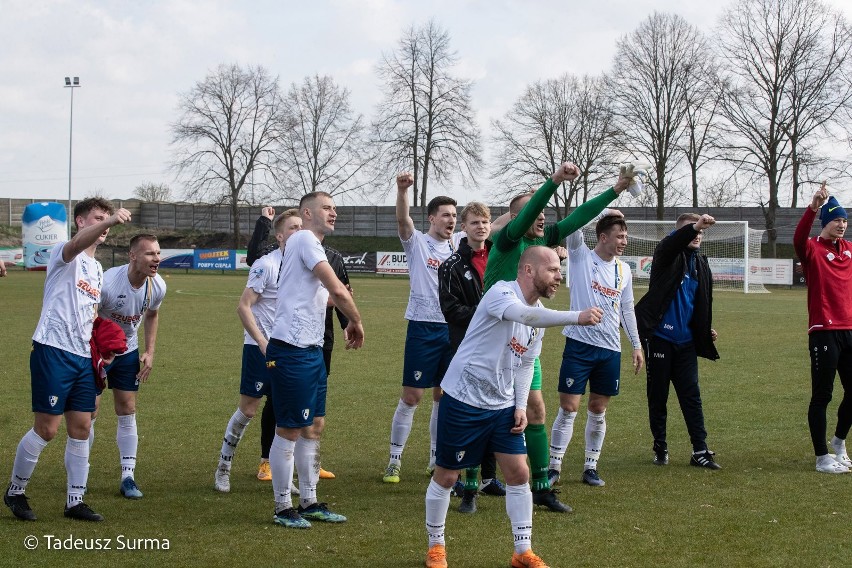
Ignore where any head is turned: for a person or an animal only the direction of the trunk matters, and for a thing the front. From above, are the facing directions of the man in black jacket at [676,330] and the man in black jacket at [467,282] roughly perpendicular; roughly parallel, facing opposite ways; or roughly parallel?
roughly parallel

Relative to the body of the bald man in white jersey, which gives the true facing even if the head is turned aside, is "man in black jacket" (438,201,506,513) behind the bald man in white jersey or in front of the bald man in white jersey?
behind

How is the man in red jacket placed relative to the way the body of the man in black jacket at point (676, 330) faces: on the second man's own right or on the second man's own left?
on the second man's own left

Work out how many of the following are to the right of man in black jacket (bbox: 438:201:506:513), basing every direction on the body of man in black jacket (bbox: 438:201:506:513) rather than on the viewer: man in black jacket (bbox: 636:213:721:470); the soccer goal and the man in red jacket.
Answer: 0

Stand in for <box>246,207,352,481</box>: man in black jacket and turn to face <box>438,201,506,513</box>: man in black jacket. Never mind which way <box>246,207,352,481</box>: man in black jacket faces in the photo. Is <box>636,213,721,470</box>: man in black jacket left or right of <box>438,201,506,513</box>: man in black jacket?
left

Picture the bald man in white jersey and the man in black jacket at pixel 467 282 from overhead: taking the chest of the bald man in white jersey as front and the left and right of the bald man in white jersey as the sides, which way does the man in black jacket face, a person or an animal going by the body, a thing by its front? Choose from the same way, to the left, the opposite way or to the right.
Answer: the same way

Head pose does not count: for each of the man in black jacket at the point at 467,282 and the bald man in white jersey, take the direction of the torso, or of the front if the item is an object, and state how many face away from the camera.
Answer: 0

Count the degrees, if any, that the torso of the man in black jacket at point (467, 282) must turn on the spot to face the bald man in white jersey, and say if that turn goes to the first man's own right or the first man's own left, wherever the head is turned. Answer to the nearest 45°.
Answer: approximately 45° to the first man's own right

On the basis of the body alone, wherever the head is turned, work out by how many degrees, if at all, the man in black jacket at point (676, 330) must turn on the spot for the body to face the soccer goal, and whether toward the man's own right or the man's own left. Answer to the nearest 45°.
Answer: approximately 135° to the man's own left

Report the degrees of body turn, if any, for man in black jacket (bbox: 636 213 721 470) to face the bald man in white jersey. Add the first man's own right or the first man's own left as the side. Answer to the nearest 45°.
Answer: approximately 45° to the first man's own right

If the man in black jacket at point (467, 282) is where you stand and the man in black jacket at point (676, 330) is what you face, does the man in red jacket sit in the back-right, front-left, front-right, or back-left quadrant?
front-right

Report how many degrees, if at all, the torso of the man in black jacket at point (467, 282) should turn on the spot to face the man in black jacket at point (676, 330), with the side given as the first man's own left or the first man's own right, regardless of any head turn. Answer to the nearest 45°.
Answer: approximately 90° to the first man's own left

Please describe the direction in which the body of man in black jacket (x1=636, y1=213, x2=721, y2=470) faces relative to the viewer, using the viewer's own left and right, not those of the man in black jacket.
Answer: facing the viewer and to the right of the viewer

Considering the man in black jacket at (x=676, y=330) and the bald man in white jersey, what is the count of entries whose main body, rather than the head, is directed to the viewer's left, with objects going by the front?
0
